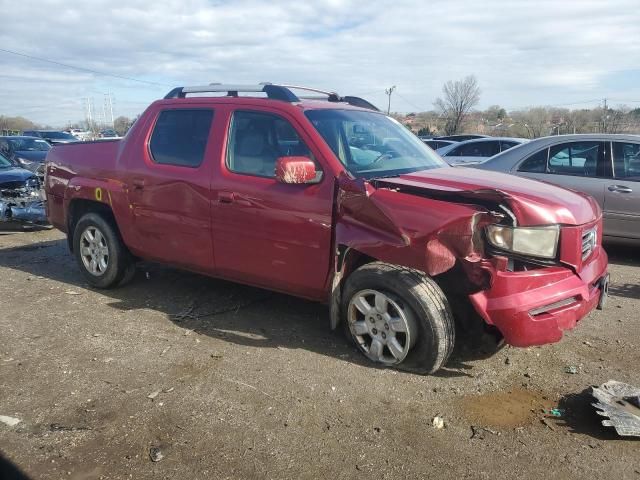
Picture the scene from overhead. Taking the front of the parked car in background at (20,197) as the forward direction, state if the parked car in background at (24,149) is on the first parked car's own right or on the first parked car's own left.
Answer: on the first parked car's own left

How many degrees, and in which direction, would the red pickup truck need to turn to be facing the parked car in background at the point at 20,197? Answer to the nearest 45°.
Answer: approximately 180°

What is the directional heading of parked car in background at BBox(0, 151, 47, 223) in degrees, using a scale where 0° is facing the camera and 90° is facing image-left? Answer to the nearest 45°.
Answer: approximately 315°

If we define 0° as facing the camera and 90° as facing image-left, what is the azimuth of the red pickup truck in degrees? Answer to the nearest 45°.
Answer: approximately 315°

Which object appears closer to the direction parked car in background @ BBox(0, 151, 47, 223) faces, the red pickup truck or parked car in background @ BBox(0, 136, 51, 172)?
the red pickup truck

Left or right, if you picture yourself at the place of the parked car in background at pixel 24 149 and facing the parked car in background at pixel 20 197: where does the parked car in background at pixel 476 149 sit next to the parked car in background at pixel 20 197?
left

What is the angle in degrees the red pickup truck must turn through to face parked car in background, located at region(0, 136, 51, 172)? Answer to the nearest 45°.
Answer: approximately 180°

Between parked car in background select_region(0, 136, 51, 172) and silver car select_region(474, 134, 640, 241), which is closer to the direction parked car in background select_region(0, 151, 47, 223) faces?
the silver car

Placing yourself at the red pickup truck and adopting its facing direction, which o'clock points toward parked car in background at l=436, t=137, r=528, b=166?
The parked car in background is roughly at 8 o'clock from the red pickup truck.
